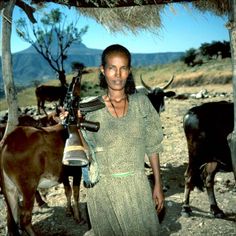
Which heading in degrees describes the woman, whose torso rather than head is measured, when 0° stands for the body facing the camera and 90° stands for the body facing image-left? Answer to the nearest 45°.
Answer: approximately 0°

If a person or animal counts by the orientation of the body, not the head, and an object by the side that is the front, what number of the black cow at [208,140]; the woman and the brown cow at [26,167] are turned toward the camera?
1

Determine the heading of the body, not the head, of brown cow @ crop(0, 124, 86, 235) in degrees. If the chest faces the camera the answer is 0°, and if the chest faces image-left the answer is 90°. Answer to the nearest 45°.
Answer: approximately 225°

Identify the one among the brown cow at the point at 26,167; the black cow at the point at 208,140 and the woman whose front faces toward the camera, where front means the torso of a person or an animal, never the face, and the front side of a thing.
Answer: the woman
